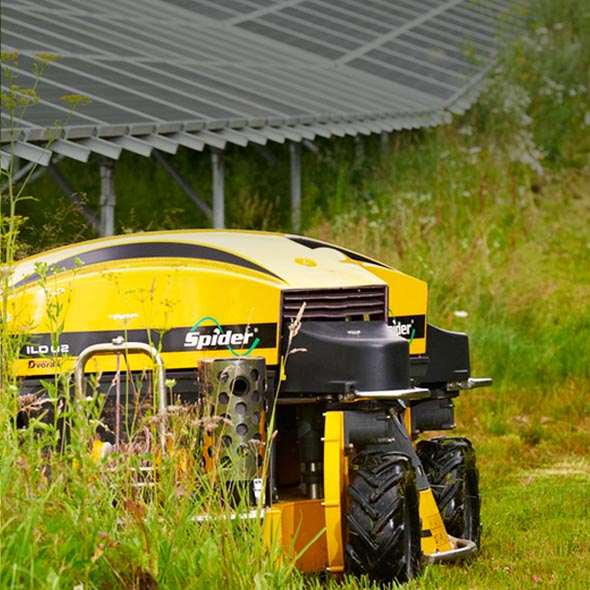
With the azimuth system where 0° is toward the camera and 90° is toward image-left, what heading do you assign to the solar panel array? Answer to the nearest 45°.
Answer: approximately 315°

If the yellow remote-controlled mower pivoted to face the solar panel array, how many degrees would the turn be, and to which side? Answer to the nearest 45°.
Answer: approximately 135° to its left

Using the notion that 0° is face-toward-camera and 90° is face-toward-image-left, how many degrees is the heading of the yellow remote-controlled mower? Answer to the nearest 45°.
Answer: approximately 315°

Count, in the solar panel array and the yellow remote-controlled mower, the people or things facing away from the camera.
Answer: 0
